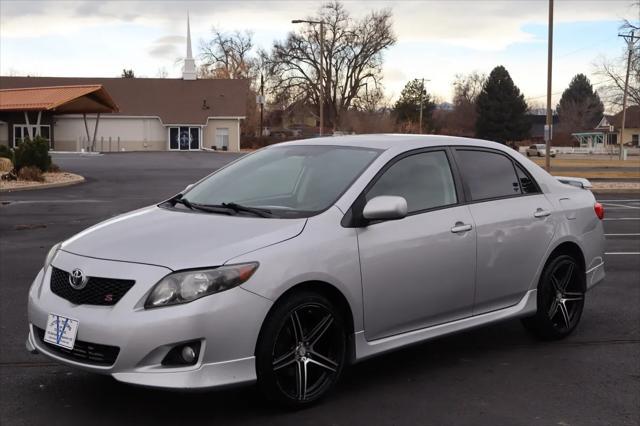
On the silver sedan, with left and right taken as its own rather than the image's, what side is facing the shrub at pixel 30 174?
right

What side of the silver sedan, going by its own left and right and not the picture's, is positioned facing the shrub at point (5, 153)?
right

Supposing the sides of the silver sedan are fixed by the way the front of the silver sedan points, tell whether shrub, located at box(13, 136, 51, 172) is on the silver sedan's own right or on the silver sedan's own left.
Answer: on the silver sedan's own right

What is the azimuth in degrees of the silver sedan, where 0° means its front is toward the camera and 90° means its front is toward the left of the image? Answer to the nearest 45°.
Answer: approximately 45°
